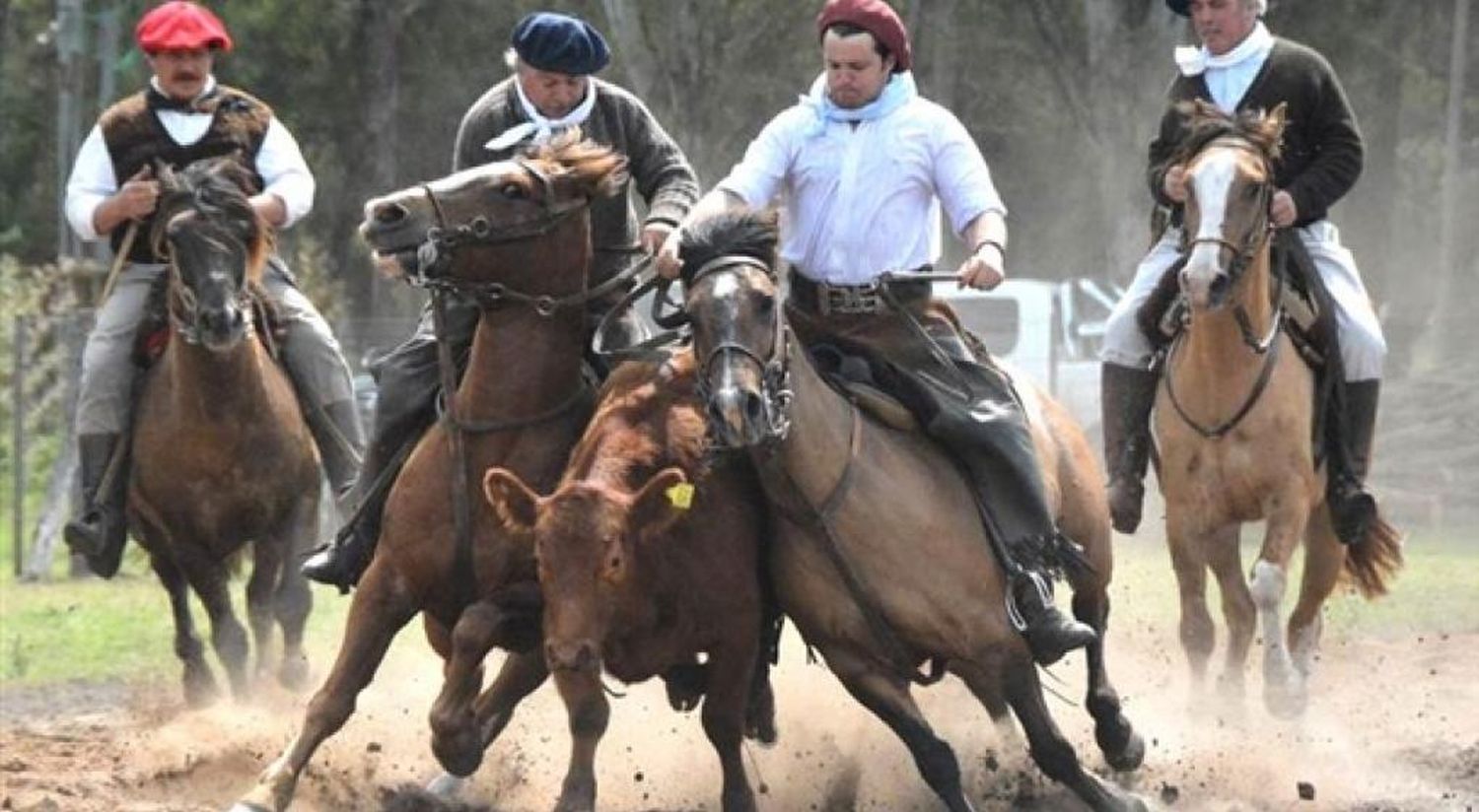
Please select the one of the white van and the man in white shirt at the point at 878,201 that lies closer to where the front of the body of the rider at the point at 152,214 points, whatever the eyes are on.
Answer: the man in white shirt

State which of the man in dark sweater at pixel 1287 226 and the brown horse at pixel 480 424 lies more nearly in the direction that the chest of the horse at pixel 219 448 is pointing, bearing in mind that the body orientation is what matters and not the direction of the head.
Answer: the brown horse

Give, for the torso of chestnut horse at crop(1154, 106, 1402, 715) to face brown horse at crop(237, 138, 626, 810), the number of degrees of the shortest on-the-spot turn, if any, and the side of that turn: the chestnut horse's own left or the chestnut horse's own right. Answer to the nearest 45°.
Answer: approximately 45° to the chestnut horse's own right

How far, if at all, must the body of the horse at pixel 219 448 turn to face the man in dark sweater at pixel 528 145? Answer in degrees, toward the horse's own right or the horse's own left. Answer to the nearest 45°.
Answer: approximately 45° to the horse's own left

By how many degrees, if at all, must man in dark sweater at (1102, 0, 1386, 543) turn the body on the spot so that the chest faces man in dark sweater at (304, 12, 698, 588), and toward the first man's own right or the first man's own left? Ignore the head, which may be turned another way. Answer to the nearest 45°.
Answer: approximately 45° to the first man's own right

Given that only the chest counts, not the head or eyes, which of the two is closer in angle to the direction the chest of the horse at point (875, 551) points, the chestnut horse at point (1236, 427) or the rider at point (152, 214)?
the rider

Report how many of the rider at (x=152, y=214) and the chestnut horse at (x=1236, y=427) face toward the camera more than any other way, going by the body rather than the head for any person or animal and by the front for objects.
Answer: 2

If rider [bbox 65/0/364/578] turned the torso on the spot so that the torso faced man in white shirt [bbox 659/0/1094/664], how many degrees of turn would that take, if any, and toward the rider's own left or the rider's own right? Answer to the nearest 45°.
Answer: approximately 45° to the rider's own left

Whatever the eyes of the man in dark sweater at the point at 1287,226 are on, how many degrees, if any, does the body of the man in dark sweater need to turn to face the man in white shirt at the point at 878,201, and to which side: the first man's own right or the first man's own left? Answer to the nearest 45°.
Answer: approximately 45° to the first man's own right

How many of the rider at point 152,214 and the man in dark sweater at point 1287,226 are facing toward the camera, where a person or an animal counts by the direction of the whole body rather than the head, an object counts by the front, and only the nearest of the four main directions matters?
2

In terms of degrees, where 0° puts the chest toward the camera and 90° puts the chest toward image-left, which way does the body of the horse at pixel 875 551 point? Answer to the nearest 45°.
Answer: approximately 45°

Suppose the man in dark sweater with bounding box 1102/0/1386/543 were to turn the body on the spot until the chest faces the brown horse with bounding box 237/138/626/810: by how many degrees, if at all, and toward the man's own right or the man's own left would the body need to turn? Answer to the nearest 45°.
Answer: approximately 45° to the man's own right
